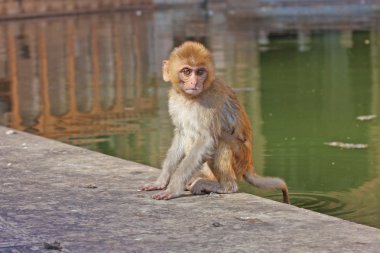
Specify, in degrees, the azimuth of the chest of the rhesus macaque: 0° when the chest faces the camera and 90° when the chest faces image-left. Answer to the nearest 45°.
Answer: approximately 45°
